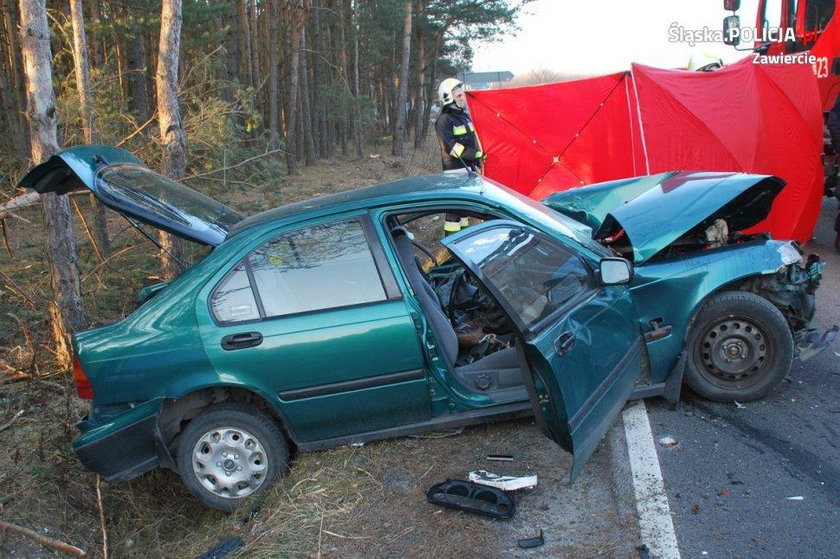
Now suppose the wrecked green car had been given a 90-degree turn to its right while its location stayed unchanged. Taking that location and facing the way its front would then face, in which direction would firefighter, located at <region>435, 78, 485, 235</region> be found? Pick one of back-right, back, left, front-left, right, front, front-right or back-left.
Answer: back

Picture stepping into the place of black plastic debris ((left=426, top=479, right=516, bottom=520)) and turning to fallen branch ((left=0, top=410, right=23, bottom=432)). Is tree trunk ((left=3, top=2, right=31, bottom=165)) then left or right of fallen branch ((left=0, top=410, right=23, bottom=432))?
right

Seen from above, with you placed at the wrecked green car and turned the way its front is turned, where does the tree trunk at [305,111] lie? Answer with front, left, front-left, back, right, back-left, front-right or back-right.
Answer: left

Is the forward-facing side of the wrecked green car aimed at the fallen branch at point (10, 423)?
no

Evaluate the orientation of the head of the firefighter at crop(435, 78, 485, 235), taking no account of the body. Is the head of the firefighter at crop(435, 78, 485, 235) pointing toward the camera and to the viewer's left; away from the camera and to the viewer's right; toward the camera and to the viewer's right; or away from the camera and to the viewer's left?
toward the camera and to the viewer's right

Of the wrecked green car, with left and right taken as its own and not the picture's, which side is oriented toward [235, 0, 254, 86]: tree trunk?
left

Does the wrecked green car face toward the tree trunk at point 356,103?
no

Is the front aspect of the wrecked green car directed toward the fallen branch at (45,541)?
no

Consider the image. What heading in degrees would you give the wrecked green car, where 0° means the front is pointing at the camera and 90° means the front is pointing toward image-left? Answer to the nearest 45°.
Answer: approximately 270°

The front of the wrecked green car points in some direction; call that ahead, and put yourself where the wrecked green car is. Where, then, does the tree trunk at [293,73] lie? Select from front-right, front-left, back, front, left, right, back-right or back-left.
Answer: left

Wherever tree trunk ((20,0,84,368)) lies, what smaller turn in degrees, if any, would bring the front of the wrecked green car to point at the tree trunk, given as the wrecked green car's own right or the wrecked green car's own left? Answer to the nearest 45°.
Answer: approximately 135° to the wrecked green car's own left
